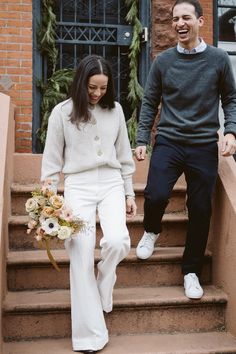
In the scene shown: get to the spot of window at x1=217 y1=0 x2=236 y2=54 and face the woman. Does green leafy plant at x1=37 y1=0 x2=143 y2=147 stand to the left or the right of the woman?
right

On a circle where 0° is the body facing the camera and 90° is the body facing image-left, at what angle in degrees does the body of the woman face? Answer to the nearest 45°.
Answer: approximately 0°

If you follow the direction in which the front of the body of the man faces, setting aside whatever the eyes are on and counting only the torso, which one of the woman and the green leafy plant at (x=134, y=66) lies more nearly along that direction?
the woman

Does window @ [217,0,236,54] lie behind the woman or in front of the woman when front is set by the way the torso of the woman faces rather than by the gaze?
behind

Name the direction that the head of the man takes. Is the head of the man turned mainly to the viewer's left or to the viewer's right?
to the viewer's left

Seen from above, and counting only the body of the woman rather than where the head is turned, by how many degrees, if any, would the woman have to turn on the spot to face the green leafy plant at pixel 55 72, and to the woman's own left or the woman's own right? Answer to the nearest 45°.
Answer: approximately 180°

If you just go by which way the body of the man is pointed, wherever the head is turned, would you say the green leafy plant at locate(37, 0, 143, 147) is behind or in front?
behind

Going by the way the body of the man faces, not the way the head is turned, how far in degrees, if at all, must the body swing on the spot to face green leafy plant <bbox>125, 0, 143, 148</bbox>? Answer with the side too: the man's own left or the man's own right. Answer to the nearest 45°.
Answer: approximately 180°

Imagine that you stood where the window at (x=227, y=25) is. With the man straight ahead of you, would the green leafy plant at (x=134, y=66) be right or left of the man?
right
